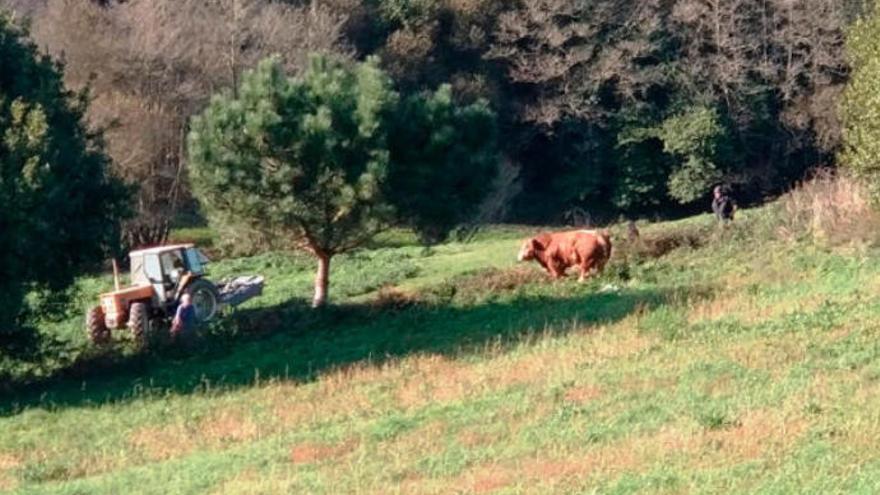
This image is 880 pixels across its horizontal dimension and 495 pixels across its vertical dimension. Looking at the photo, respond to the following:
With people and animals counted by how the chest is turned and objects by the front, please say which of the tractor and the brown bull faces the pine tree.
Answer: the brown bull

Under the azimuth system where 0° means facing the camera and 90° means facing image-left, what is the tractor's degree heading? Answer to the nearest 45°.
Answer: approximately 45°

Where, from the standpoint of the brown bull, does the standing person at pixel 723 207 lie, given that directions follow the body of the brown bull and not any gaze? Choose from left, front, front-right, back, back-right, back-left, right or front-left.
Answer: back-right

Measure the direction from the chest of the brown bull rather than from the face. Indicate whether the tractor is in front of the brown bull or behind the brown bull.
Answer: in front

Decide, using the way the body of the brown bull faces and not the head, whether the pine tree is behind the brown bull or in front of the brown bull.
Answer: in front

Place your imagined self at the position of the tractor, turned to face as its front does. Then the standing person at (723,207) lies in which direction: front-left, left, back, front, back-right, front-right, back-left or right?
back-left

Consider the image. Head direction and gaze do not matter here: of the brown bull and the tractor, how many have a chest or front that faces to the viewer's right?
0

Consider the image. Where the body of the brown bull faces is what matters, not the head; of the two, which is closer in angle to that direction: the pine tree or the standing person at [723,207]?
the pine tree

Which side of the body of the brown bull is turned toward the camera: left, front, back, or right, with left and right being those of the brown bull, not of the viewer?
left
